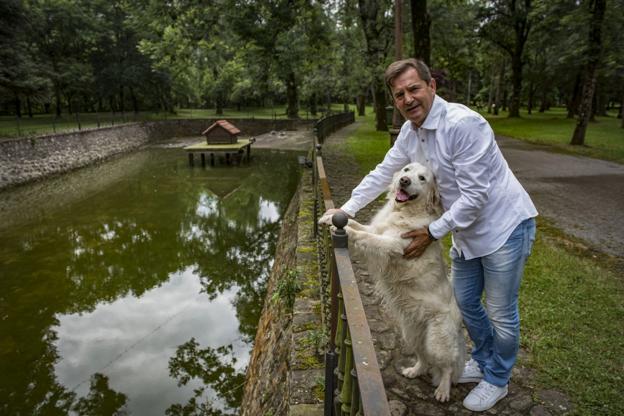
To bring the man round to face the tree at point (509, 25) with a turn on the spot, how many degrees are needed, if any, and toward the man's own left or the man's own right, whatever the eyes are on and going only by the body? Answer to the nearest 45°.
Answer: approximately 135° to the man's own right

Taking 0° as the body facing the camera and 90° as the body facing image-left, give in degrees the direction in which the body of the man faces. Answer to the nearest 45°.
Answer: approximately 45°

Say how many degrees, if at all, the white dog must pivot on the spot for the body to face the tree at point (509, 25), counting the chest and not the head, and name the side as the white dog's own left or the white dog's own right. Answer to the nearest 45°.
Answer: approximately 135° to the white dog's own right

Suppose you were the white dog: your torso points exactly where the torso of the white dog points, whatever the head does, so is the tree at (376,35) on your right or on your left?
on your right
